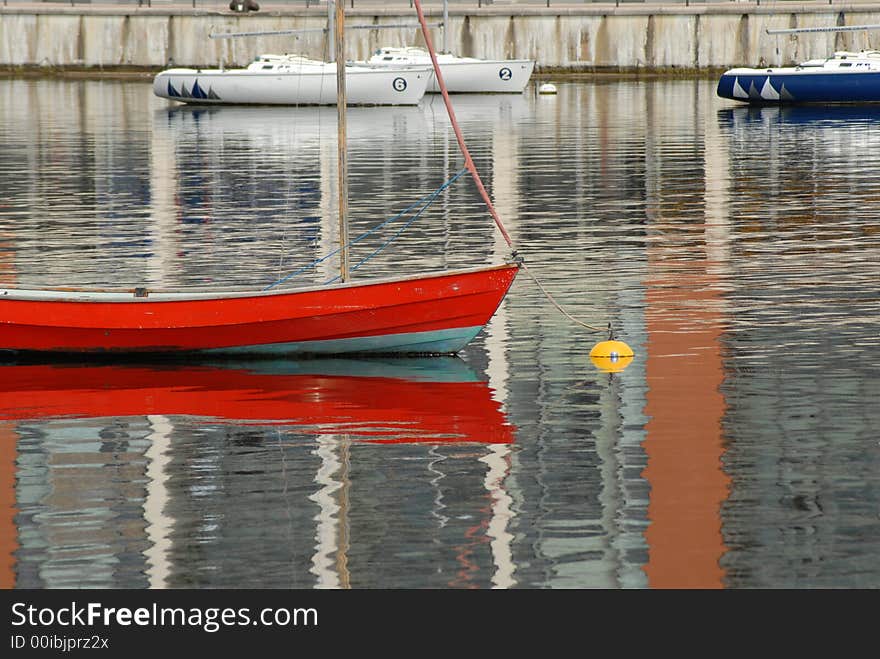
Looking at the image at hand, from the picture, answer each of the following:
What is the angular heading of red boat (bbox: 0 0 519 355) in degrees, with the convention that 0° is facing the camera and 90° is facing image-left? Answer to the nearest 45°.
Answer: approximately 270°

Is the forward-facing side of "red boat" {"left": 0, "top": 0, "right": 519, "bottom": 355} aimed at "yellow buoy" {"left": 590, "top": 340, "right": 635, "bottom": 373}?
yes
